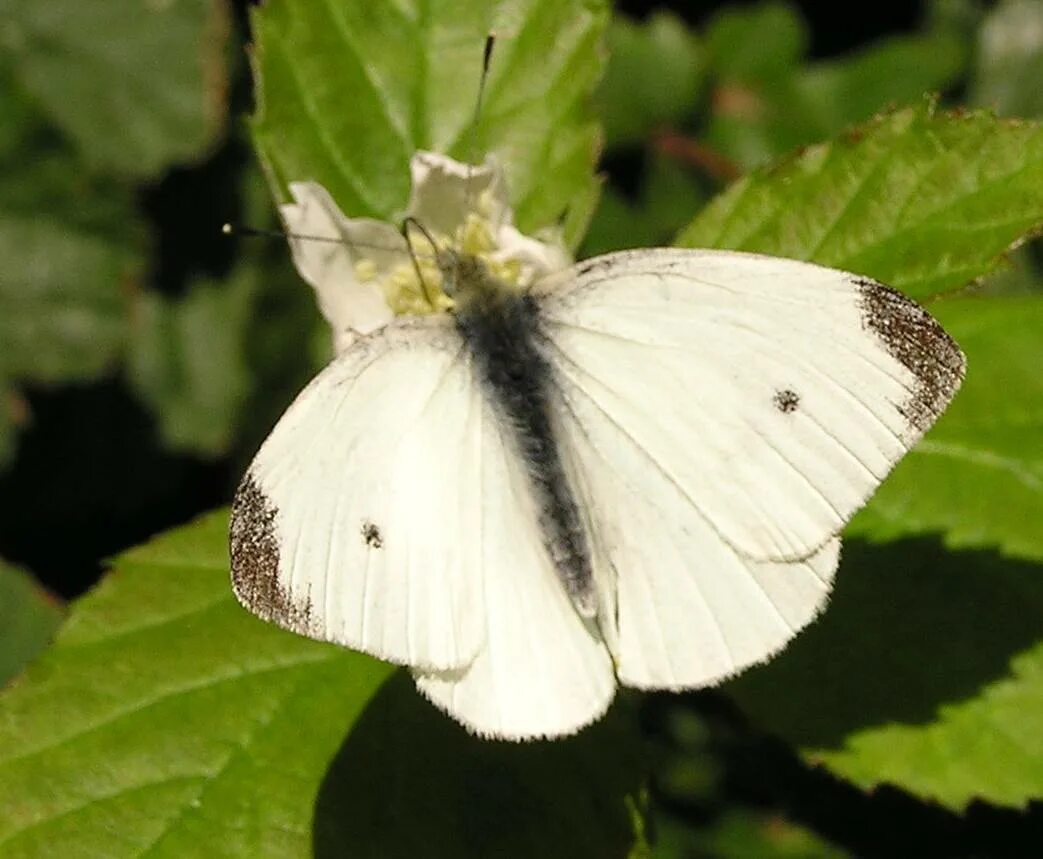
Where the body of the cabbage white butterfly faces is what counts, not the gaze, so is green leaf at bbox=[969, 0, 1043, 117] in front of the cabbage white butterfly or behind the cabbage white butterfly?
in front

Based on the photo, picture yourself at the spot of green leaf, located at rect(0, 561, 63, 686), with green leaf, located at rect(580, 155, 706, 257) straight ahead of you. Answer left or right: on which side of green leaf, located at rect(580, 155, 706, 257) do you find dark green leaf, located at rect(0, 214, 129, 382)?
left

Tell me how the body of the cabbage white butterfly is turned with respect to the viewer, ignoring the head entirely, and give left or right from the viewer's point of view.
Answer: facing away from the viewer

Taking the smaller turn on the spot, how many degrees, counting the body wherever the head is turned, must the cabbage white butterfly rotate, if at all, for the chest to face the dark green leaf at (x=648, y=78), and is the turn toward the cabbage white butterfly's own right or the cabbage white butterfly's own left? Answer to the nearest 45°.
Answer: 0° — it already faces it

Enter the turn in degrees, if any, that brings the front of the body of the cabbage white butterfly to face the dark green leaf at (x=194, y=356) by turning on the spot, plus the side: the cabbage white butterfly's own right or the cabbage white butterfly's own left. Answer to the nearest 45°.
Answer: approximately 45° to the cabbage white butterfly's own left

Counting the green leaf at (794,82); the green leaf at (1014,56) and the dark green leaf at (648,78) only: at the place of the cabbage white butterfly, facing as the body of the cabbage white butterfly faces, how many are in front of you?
3

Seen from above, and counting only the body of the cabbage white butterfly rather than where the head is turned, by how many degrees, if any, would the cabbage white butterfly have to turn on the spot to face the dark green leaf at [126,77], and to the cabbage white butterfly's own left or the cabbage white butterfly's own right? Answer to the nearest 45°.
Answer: approximately 45° to the cabbage white butterfly's own left

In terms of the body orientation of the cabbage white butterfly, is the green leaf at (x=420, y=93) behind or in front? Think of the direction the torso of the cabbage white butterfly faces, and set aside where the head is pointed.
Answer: in front

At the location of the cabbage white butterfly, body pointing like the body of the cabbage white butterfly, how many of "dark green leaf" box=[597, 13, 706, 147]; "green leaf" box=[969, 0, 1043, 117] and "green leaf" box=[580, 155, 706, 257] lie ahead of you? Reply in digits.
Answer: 3

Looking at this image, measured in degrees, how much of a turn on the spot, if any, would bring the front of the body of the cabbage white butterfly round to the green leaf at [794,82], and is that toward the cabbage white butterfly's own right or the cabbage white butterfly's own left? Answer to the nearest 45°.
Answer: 0° — it already faces it
